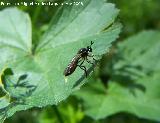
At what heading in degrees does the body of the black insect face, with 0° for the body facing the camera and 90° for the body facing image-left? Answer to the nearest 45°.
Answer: approximately 270°
